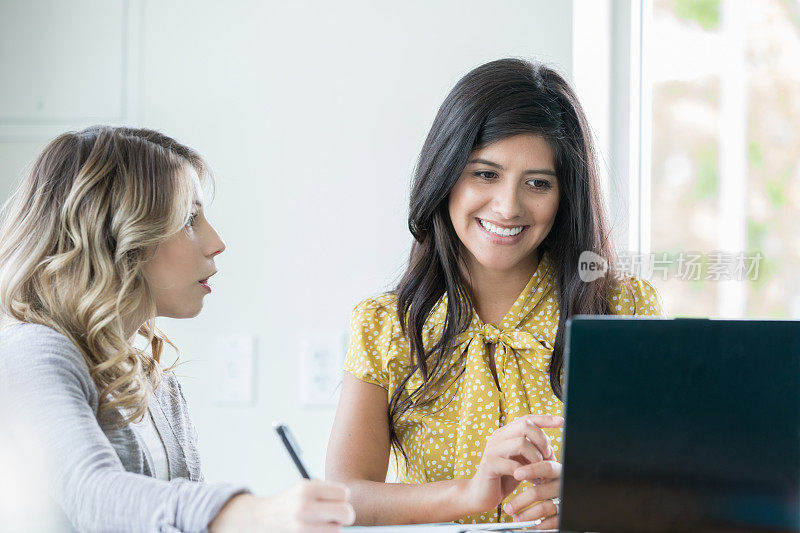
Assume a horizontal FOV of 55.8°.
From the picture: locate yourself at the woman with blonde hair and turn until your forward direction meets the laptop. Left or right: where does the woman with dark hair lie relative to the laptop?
left

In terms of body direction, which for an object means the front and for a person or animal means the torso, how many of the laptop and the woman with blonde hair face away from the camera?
1

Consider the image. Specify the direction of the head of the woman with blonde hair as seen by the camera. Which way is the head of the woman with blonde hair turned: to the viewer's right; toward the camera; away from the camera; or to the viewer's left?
to the viewer's right

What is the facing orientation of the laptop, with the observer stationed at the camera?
facing away from the viewer

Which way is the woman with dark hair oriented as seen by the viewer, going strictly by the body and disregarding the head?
toward the camera

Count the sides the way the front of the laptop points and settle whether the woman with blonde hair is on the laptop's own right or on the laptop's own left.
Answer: on the laptop's own left

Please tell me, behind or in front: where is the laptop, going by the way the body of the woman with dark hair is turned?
in front

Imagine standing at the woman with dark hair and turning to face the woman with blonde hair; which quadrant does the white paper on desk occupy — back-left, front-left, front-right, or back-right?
front-left

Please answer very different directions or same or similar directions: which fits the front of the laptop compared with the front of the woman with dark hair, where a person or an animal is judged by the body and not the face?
very different directions

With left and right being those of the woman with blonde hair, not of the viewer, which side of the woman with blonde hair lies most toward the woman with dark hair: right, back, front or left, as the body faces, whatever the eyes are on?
front

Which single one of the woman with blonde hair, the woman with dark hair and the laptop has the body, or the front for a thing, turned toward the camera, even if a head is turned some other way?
the woman with dark hair

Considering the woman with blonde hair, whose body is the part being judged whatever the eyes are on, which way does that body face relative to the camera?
to the viewer's right

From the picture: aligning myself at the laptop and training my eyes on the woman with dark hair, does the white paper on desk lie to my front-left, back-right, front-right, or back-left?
front-left

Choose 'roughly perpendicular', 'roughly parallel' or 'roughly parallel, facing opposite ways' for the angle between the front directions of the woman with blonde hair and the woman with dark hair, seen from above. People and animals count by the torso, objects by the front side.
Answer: roughly perpendicular

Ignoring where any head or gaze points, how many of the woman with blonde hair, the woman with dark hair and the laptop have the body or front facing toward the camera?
1
